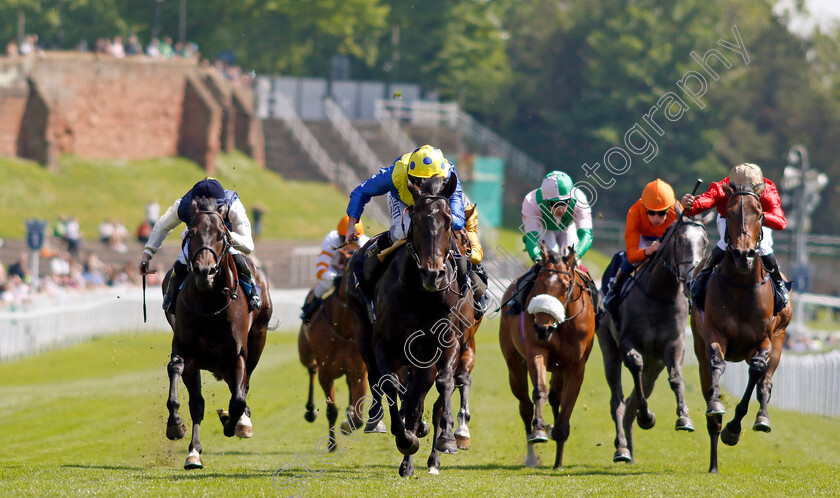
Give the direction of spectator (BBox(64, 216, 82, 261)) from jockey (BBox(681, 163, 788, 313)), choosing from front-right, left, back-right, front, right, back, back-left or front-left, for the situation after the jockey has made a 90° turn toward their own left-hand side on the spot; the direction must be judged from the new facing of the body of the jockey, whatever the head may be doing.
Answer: back-left

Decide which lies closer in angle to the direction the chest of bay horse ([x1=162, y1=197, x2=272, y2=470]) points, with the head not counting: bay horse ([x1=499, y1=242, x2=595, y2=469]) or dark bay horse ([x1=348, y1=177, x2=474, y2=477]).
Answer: the dark bay horse

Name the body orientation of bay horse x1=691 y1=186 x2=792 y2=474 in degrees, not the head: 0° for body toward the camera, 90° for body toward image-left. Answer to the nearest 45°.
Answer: approximately 0°

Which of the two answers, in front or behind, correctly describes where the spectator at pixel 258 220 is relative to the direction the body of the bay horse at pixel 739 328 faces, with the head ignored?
behind

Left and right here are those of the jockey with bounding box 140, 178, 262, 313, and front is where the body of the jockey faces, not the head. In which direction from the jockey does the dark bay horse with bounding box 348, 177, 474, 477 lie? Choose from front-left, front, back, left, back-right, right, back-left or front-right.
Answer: front-left

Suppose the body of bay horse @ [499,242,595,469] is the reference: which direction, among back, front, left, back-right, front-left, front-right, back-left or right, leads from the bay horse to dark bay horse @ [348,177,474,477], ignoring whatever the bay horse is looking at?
front-right

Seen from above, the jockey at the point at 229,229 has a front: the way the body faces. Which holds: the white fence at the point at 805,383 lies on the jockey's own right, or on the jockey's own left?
on the jockey's own left

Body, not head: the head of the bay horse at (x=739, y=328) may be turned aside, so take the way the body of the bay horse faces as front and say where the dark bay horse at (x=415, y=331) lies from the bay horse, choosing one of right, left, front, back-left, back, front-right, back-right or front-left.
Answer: front-right

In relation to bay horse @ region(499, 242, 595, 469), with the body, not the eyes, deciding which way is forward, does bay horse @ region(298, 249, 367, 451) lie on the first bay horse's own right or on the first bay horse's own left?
on the first bay horse's own right

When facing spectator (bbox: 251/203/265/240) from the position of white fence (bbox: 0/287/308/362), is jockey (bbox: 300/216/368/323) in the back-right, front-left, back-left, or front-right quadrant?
back-right

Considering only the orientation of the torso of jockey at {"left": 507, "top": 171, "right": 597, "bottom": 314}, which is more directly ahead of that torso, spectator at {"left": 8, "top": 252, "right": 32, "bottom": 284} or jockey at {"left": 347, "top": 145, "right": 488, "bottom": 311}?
the jockey

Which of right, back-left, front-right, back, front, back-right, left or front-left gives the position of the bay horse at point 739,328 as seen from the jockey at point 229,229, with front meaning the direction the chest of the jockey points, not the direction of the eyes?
left
